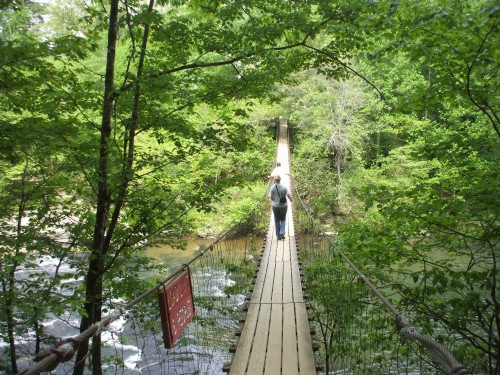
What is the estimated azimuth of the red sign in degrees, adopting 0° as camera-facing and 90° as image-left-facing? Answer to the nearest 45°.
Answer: approximately 315°
